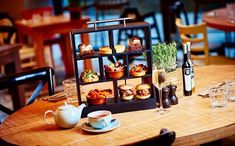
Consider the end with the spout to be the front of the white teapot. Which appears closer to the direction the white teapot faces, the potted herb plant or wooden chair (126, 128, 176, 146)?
the potted herb plant
